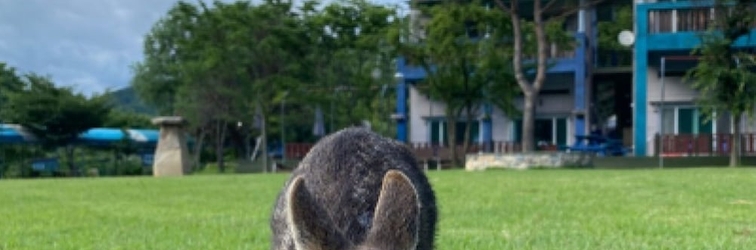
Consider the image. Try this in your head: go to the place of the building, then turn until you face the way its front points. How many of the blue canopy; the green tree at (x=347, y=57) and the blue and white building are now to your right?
2

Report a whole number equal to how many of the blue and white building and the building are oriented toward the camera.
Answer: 2

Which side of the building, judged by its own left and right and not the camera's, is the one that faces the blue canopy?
right

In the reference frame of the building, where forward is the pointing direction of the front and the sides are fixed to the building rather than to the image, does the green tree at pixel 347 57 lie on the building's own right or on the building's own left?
on the building's own right

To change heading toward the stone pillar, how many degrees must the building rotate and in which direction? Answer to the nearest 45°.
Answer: approximately 45° to its right

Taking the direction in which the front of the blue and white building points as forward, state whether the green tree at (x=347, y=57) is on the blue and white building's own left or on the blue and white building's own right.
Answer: on the blue and white building's own right
